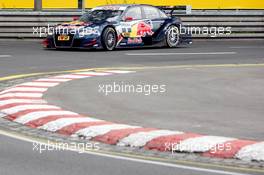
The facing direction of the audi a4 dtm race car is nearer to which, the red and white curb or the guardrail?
the red and white curb

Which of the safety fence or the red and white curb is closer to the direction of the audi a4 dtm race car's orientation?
the red and white curb

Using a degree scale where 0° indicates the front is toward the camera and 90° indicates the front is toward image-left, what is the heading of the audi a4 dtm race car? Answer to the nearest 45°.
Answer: approximately 45°

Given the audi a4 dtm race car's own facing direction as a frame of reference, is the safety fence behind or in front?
behind

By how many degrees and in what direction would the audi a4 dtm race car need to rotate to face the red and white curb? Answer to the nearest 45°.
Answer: approximately 45° to its left
